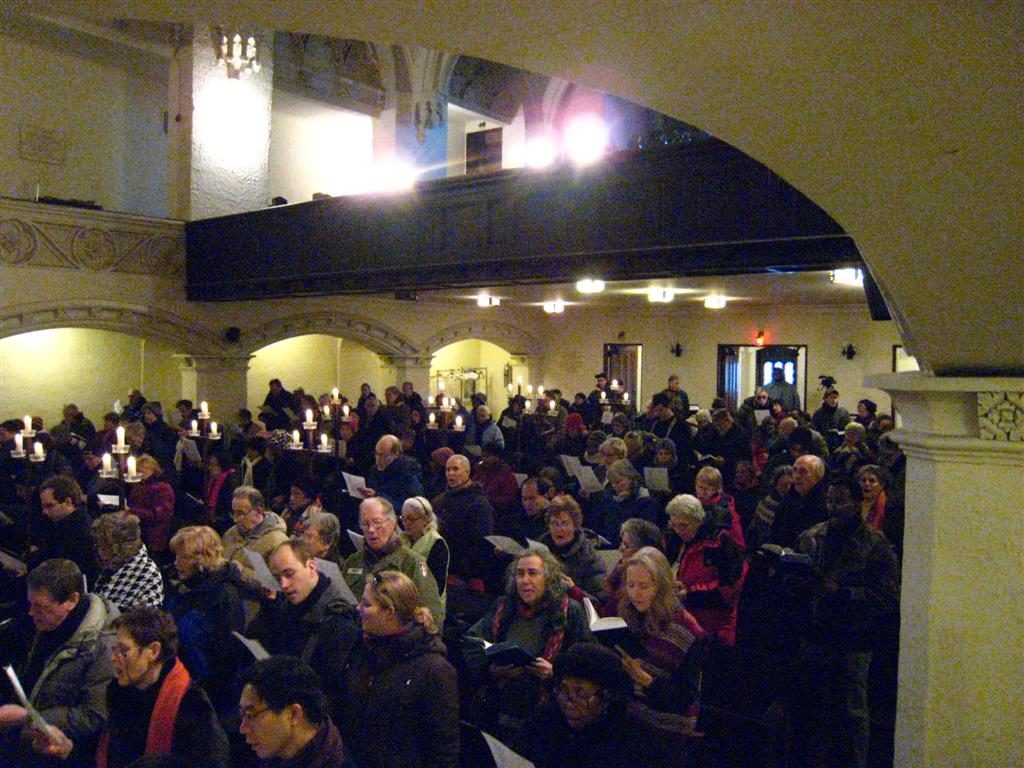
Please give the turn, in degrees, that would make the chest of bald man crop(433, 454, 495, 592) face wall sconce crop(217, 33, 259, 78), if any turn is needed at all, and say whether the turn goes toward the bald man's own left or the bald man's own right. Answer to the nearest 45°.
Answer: approximately 90° to the bald man's own right

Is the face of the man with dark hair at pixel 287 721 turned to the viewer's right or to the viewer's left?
to the viewer's left

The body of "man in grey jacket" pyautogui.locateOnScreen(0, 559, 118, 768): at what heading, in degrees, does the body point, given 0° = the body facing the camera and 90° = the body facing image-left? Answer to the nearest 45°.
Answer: approximately 45°

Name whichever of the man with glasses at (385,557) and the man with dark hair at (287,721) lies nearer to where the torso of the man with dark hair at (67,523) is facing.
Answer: the man with dark hair

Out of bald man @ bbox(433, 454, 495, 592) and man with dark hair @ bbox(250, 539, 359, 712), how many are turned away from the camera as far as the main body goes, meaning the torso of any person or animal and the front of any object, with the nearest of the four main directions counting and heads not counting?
0

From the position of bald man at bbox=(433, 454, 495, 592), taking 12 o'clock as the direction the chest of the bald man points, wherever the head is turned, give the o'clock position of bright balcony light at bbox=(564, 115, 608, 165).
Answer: The bright balcony light is roughly at 5 o'clock from the bald man.

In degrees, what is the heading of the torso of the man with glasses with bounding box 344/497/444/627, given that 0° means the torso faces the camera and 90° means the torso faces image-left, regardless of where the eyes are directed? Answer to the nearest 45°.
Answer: approximately 45°

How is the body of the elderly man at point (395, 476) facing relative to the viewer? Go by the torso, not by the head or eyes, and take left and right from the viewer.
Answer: facing the viewer and to the left of the viewer

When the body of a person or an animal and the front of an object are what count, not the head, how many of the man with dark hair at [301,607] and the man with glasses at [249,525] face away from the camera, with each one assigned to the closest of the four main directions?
0

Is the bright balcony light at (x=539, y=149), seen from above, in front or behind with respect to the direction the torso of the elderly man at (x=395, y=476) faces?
behind

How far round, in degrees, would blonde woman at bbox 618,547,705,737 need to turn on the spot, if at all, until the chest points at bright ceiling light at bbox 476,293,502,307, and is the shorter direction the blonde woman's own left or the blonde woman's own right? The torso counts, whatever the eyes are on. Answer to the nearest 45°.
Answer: approximately 135° to the blonde woman's own right

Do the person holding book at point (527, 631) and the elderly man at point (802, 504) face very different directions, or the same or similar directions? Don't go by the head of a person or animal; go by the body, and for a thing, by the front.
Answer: same or similar directions

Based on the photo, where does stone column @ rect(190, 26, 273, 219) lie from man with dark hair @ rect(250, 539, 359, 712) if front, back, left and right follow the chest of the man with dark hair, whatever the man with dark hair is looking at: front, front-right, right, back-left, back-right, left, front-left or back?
back-right

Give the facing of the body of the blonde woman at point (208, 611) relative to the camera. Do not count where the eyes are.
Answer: to the viewer's left

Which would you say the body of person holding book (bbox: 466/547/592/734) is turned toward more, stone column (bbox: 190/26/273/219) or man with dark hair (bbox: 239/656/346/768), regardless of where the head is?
the man with dark hair

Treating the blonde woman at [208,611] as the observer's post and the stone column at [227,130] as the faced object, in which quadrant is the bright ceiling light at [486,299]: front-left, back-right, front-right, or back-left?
front-right
